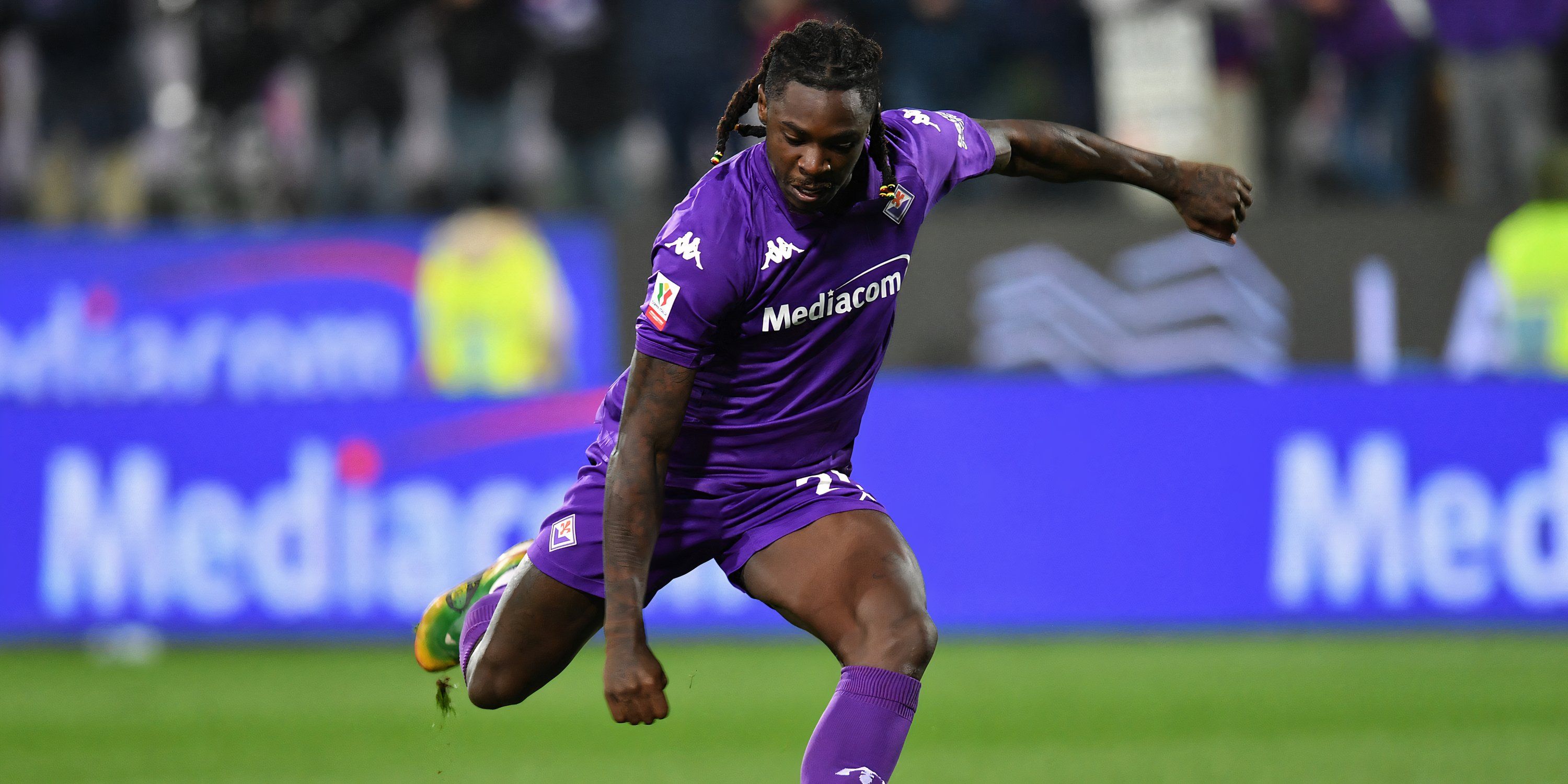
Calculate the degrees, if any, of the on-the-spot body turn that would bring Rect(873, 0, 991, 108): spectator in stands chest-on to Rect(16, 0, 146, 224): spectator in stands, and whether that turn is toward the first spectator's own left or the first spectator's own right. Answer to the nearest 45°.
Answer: approximately 90° to the first spectator's own right

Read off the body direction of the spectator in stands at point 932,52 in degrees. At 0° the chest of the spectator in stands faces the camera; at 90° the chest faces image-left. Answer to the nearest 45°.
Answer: approximately 0°

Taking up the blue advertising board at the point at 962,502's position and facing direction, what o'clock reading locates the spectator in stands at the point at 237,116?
The spectator in stands is roughly at 4 o'clock from the blue advertising board.

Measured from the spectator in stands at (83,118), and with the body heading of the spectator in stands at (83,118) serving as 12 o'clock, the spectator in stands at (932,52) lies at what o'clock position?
the spectator in stands at (932,52) is roughly at 10 o'clock from the spectator in stands at (83,118).

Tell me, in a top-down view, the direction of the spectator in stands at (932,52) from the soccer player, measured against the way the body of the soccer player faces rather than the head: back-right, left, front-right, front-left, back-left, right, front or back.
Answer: back-left

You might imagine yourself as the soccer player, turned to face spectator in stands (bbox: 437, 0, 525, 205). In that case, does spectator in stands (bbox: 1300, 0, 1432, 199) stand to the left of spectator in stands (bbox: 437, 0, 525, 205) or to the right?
right

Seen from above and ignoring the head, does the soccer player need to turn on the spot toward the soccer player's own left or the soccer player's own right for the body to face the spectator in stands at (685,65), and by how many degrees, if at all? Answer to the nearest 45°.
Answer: approximately 135° to the soccer player's own left

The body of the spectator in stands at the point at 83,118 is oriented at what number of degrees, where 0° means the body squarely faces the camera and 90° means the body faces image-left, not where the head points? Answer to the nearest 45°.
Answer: approximately 0°

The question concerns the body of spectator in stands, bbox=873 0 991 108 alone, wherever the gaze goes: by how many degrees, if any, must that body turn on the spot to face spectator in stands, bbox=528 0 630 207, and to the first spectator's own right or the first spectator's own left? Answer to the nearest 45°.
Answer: approximately 90° to the first spectator's own right
